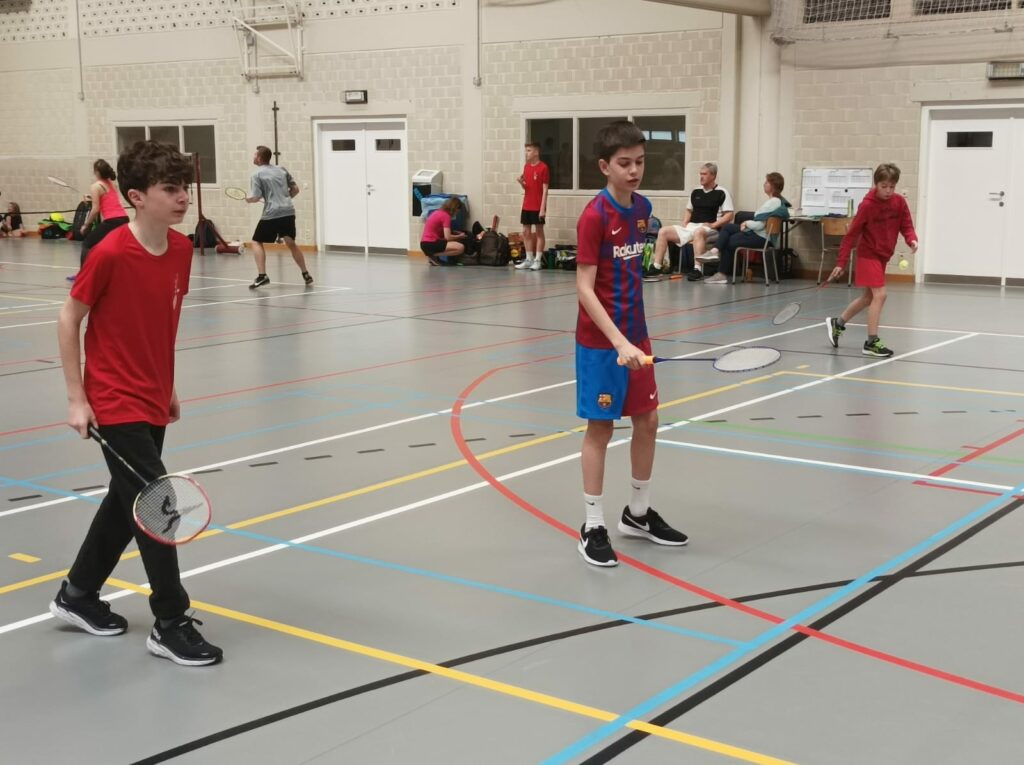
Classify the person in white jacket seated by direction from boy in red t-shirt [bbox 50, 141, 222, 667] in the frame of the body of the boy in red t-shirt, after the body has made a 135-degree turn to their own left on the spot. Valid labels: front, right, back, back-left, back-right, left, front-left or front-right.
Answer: front-right

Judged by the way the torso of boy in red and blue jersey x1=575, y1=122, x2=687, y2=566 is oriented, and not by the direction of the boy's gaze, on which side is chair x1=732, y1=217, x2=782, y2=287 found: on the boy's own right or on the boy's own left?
on the boy's own left

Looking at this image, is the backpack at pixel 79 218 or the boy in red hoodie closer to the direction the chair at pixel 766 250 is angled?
the backpack

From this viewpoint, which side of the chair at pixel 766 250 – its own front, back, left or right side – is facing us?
left

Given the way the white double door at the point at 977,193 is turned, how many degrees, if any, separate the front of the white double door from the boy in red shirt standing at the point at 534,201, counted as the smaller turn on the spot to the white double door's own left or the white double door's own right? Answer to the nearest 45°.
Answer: approximately 90° to the white double door's own right

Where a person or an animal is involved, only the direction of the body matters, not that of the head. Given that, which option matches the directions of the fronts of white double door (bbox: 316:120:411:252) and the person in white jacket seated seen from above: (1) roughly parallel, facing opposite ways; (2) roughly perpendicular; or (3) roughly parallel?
roughly perpendicular

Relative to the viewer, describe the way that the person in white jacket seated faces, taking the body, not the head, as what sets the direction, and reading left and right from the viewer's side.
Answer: facing to the left of the viewer

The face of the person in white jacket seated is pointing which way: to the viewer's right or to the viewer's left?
to the viewer's left

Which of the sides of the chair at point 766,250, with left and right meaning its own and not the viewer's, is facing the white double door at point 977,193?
back
